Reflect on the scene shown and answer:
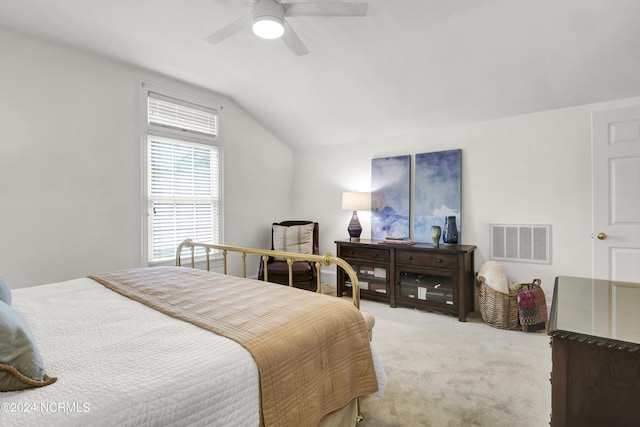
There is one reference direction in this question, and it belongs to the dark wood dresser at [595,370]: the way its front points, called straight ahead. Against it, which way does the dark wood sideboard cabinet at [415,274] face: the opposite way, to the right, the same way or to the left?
to the left

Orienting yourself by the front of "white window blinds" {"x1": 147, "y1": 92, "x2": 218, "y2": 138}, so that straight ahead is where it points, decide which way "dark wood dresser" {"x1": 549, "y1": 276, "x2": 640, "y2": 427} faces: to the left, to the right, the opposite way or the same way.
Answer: the opposite way

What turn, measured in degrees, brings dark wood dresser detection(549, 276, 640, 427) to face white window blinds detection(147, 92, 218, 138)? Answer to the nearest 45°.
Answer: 0° — it already faces it

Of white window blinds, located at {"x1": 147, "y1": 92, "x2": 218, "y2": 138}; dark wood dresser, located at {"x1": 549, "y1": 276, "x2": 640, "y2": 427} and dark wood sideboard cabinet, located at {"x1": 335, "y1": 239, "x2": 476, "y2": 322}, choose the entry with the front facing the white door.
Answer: the white window blinds

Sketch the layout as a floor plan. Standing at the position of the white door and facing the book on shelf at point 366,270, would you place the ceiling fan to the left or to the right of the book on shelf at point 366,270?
left

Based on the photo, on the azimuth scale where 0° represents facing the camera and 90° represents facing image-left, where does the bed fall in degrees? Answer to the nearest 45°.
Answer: approximately 225°

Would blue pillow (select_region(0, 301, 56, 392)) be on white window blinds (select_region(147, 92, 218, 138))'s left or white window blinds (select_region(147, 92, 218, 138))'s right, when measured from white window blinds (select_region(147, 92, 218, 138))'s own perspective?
on its right

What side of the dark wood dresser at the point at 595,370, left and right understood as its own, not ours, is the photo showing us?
left

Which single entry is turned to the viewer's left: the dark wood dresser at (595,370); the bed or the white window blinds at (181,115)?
the dark wood dresser
